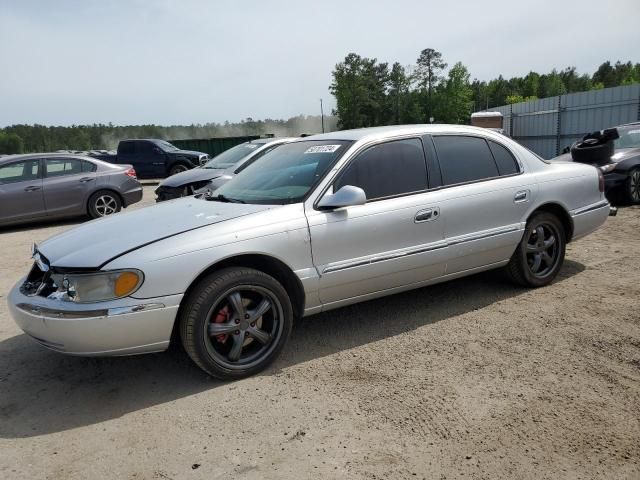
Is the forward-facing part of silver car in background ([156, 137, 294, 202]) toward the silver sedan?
no

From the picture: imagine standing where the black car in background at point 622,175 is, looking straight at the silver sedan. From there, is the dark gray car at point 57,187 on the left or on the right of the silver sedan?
right

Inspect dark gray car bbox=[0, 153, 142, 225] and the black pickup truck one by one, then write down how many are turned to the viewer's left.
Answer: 1

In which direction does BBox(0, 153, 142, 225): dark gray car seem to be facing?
to the viewer's left

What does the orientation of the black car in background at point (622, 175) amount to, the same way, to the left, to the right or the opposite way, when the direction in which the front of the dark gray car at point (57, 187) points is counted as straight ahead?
the same way

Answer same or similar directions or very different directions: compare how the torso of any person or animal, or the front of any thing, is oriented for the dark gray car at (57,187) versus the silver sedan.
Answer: same or similar directions

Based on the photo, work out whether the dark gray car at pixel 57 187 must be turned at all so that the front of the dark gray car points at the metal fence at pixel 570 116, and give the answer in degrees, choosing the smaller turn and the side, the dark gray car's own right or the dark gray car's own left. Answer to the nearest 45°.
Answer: approximately 180°

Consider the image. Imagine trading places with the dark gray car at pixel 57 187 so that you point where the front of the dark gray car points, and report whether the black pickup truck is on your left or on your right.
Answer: on your right

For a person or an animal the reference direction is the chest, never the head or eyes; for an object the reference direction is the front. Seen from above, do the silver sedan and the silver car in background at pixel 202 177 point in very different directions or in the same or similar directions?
same or similar directions

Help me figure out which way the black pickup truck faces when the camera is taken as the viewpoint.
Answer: facing the viewer and to the right of the viewer

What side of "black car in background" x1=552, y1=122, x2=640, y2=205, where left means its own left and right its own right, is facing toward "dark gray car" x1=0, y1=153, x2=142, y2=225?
front

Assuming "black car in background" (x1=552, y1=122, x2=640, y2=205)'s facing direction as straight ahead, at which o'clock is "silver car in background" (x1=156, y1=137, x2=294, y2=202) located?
"silver car in background" (x1=156, y1=137, x2=294, y2=202) is roughly at 1 o'clock from "black car in background" (x1=552, y1=122, x2=640, y2=205).

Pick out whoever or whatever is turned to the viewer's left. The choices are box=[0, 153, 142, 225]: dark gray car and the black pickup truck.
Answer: the dark gray car

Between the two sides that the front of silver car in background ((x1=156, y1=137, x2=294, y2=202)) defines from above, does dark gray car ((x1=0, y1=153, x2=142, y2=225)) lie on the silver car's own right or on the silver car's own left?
on the silver car's own right

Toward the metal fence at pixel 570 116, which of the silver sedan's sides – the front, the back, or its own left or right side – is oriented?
back

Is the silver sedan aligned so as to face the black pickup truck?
no

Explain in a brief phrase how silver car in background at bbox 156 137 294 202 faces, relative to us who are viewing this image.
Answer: facing the viewer and to the left of the viewer

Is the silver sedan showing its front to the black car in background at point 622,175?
no

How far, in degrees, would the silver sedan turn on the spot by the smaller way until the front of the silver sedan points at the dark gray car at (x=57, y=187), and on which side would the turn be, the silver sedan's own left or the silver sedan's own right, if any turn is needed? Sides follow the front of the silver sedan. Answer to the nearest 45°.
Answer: approximately 90° to the silver sedan's own right
